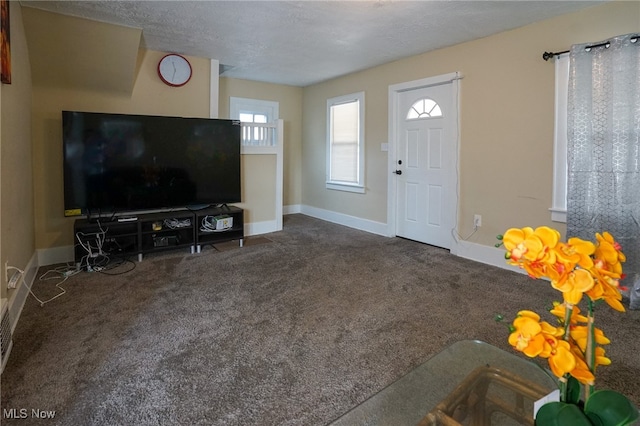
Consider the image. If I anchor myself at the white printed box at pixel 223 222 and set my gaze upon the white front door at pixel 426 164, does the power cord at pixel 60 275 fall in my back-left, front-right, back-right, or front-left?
back-right

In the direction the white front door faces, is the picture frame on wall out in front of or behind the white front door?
in front

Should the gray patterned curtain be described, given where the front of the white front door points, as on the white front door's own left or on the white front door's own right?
on the white front door's own left

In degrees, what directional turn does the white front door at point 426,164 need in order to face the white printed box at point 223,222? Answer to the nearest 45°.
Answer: approximately 45° to its right

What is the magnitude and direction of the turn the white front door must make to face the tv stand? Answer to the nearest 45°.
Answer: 0° — it already faces it

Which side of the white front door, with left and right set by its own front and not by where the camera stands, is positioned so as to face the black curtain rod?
left

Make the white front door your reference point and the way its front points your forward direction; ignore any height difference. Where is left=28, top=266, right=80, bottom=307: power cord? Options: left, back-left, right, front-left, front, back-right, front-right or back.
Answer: front

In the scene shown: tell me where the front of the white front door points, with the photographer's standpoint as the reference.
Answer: facing the viewer and to the left of the viewer

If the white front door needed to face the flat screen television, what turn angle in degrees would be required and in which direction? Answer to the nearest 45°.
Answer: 0° — it already faces it
